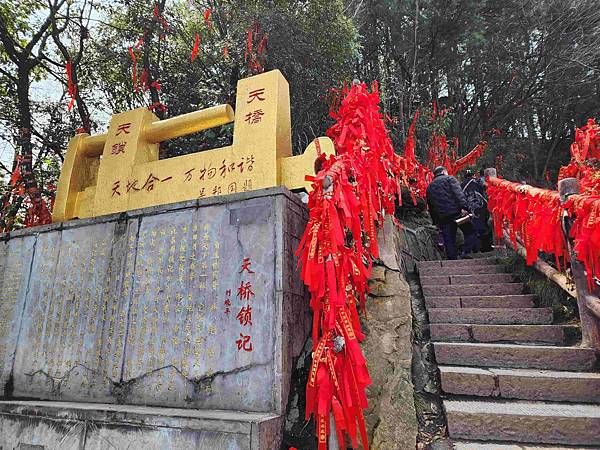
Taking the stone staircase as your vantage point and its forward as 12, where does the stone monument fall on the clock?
The stone monument is roughly at 2 o'clock from the stone staircase.

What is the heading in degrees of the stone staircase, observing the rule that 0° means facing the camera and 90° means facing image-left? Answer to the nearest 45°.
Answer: approximately 0°
